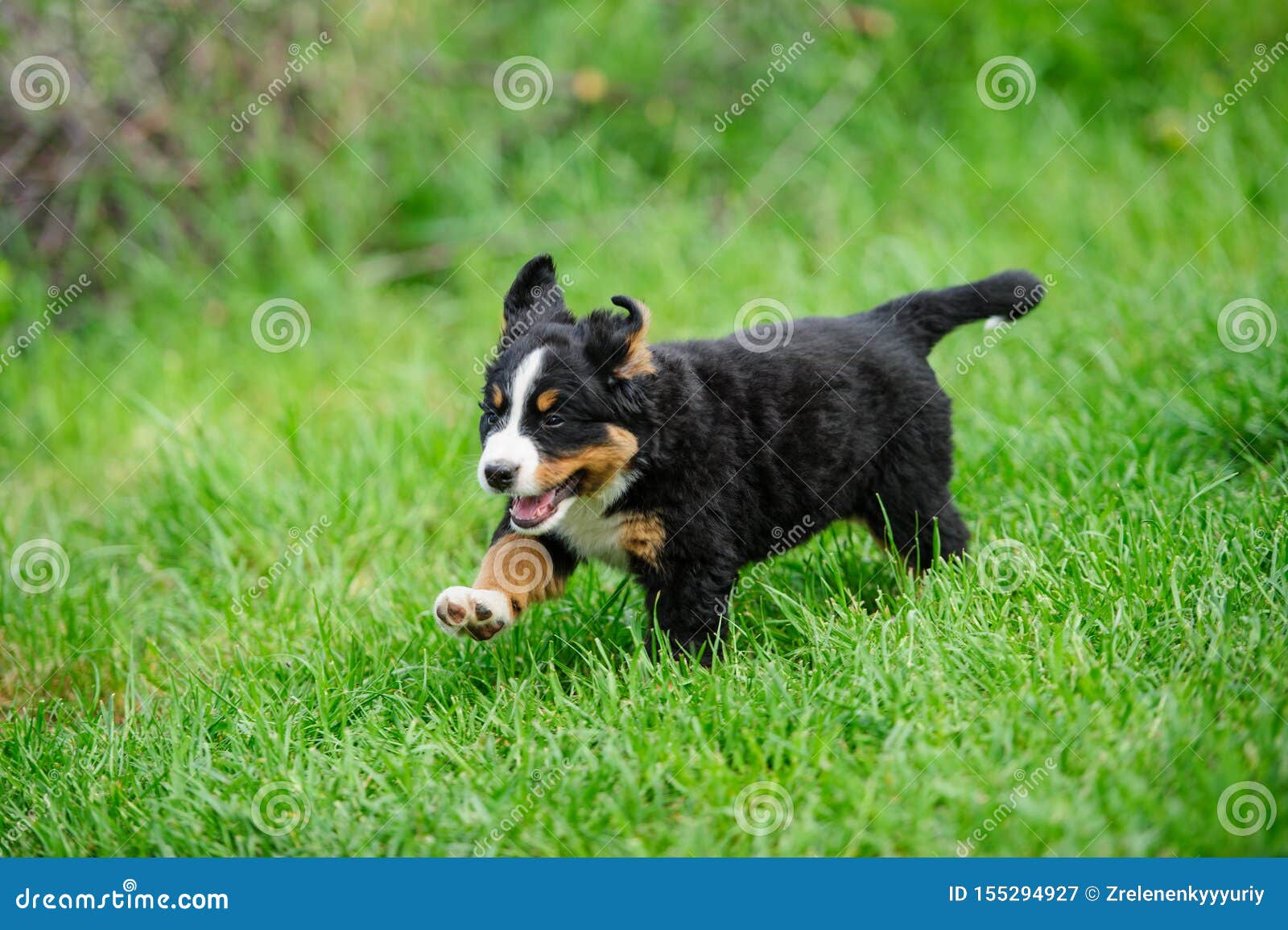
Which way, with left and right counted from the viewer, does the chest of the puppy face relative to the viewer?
facing the viewer and to the left of the viewer
